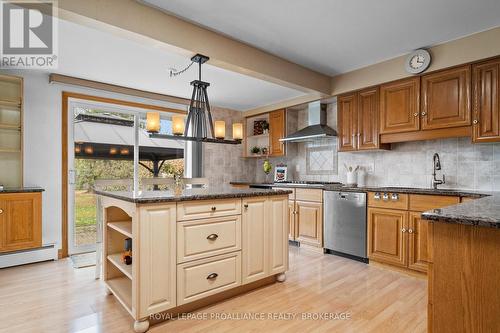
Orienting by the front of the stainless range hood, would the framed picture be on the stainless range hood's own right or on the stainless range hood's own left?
on the stainless range hood's own right

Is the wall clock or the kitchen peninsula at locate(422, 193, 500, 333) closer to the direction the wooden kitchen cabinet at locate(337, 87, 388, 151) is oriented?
the kitchen peninsula

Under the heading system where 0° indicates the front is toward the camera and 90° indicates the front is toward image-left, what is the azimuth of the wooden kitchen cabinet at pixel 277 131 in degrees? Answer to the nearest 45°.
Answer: approximately 45°

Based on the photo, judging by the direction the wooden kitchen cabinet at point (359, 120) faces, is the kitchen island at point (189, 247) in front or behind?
in front

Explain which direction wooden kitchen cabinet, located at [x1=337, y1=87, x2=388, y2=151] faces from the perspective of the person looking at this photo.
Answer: facing the viewer and to the left of the viewer

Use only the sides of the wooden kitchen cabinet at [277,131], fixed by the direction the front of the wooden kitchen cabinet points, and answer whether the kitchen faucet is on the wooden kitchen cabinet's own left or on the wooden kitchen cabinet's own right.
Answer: on the wooden kitchen cabinet's own left

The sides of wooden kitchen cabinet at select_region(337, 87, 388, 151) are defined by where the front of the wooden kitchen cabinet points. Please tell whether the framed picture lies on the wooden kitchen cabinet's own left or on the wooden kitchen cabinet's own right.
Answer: on the wooden kitchen cabinet's own right

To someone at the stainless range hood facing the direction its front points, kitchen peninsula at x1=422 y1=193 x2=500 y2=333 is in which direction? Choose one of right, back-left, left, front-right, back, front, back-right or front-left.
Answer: front-left

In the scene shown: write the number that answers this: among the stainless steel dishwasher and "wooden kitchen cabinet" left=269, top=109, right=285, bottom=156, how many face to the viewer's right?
0

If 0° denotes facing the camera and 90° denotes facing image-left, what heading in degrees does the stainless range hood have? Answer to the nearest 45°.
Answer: approximately 45°

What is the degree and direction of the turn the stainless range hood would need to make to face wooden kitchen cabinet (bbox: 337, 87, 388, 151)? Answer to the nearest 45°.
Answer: approximately 90° to its left

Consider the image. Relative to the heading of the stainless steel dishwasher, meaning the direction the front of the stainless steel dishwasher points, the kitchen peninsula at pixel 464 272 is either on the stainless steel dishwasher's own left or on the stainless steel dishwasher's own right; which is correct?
on the stainless steel dishwasher's own left

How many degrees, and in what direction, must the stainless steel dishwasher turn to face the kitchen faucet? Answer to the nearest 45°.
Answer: approximately 135° to its left

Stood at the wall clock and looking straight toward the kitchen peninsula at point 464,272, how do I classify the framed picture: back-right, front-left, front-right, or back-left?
back-right

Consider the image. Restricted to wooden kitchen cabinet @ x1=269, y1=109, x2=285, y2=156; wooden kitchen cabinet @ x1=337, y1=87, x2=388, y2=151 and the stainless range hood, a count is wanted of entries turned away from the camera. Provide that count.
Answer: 0

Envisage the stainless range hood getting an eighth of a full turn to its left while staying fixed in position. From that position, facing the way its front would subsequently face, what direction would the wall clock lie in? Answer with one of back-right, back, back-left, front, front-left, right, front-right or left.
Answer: front-left
